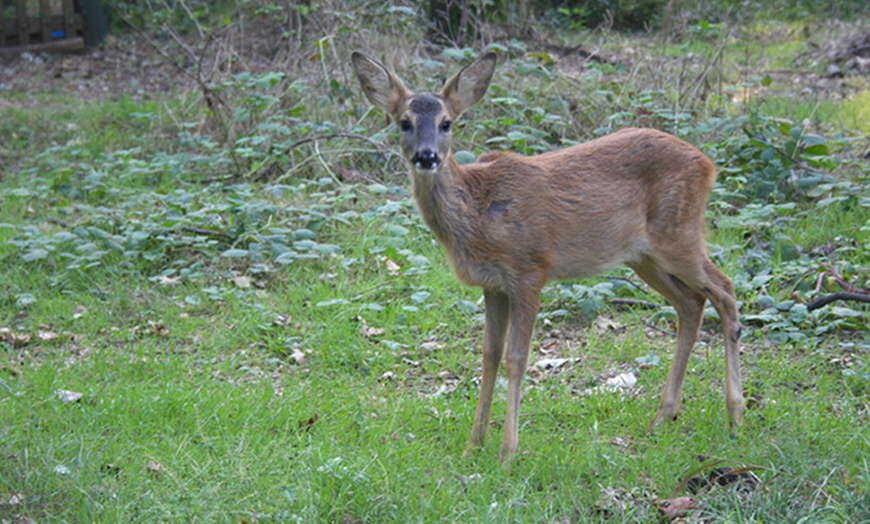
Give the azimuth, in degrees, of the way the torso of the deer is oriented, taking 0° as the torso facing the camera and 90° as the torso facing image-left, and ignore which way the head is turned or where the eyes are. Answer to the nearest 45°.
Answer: approximately 45°

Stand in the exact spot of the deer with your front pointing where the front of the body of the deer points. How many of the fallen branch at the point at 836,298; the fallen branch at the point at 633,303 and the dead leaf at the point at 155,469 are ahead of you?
1

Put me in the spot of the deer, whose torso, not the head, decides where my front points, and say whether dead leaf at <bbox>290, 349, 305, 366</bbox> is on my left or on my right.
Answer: on my right

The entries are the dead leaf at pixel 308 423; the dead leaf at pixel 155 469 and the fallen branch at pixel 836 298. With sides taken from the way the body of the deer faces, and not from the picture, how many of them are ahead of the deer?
2

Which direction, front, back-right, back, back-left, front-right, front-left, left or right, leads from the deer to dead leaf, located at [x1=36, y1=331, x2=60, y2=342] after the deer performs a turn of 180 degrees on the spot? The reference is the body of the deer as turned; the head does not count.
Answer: back-left

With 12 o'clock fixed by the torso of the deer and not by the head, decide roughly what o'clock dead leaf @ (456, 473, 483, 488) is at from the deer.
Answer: The dead leaf is roughly at 11 o'clock from the deer.

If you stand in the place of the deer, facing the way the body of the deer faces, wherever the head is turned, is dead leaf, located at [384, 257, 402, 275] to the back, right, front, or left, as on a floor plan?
right

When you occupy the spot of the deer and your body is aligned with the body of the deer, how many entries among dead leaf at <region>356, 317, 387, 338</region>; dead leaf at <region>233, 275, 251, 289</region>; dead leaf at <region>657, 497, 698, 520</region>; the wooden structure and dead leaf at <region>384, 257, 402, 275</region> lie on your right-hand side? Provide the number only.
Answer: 4

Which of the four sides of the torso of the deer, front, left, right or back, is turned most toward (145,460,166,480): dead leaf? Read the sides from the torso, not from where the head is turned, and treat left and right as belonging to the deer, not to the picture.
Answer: front

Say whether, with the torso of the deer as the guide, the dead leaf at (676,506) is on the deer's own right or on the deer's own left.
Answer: on the deer's own left

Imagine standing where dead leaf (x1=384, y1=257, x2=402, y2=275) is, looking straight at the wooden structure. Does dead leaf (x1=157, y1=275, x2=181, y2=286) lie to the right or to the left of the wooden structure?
left

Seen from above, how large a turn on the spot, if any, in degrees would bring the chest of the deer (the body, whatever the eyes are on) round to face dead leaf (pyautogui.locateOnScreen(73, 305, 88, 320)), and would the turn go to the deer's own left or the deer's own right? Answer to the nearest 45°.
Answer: approximately 45° to the deer's own right

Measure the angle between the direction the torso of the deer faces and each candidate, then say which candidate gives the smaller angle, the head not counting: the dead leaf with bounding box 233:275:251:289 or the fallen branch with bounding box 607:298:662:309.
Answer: the dead leaf
